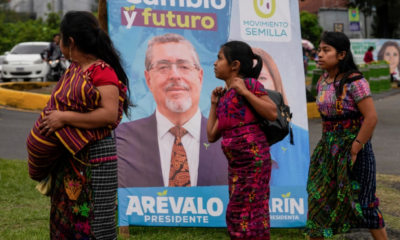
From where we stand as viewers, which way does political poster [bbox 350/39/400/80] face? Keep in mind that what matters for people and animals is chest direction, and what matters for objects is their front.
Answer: facing the viewer

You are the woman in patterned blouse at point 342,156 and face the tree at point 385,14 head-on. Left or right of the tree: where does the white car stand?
left

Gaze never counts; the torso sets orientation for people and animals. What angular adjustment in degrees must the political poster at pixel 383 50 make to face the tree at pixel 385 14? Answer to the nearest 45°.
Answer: approximately 180°

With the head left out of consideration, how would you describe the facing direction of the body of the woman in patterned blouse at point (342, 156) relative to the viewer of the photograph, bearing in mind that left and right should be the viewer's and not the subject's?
facing the viewer and to the left of the viewer

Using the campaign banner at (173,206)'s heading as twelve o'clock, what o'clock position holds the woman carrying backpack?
The woman carrying backpack is roughly at 11 o'clock from the campaign banner.

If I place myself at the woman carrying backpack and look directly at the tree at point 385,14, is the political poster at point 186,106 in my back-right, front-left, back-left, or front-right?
front-left

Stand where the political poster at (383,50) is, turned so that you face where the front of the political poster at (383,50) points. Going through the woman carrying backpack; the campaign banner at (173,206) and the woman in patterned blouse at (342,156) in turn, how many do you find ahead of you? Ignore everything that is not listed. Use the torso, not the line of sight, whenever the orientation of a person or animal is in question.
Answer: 3

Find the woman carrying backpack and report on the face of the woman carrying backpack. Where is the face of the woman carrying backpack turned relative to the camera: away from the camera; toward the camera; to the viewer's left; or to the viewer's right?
to the viewer's left

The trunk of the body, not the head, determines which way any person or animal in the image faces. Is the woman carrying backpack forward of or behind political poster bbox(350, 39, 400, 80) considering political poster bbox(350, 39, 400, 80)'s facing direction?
forward

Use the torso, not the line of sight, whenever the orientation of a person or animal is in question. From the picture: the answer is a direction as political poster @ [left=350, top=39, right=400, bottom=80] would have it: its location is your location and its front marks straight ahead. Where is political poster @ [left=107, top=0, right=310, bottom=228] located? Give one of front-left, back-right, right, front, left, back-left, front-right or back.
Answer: front

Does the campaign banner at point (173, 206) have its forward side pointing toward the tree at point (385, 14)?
no

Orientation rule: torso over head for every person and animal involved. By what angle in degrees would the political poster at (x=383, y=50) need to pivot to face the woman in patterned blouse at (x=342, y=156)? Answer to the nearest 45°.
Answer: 0° — it already faces them

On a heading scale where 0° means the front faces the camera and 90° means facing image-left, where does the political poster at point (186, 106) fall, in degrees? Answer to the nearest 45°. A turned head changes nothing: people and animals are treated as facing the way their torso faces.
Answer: approximately 0°

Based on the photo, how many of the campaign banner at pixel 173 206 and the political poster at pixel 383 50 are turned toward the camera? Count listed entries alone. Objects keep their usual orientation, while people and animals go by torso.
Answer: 2

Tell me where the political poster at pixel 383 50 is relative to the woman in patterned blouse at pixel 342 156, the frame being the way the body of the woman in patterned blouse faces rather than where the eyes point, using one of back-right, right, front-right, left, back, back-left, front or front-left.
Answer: back-right

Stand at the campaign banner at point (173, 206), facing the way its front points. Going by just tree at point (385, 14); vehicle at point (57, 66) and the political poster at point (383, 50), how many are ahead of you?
0

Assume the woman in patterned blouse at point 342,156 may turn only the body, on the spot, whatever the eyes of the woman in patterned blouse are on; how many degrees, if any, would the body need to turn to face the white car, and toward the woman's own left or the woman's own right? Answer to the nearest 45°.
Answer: approximately 90° to the woman's own right
